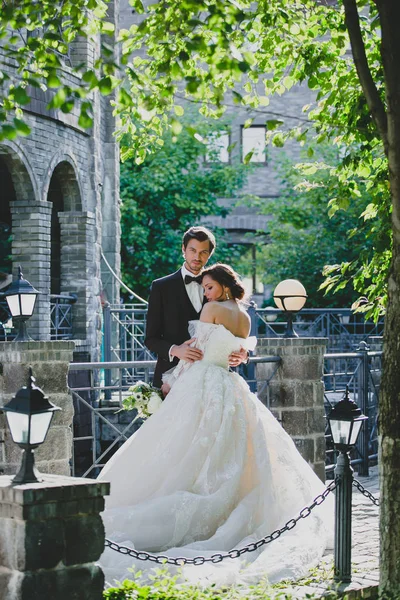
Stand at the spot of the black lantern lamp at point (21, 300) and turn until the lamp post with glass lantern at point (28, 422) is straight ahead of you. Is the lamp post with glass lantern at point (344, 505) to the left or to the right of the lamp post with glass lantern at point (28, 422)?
left

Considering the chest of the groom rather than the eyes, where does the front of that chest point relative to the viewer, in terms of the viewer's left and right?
facing the viewer and to the right of the viewer

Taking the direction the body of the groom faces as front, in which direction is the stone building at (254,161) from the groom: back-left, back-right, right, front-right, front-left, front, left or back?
back-left

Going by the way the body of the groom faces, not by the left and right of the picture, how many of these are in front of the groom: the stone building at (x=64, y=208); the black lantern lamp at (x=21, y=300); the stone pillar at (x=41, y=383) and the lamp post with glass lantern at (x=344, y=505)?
1

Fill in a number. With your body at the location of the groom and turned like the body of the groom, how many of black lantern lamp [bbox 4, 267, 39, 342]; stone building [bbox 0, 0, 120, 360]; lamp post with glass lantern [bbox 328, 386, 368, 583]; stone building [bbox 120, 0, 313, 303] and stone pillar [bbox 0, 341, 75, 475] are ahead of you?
1

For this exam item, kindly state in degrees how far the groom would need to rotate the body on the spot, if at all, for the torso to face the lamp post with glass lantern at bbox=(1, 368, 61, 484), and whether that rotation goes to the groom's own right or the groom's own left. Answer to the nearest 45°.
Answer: approximately 45° to the groom's own right

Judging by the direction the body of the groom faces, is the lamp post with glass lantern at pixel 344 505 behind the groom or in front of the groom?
in front

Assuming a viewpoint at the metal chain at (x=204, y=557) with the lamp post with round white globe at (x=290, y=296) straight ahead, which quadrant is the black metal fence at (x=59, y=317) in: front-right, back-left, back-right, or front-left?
front-left

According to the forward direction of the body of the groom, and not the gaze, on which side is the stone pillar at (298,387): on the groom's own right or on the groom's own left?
on the groom's own left

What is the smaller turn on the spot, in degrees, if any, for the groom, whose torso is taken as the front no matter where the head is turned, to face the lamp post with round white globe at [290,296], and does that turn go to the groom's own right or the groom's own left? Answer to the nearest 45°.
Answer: approximately 90° to the groom's own left
